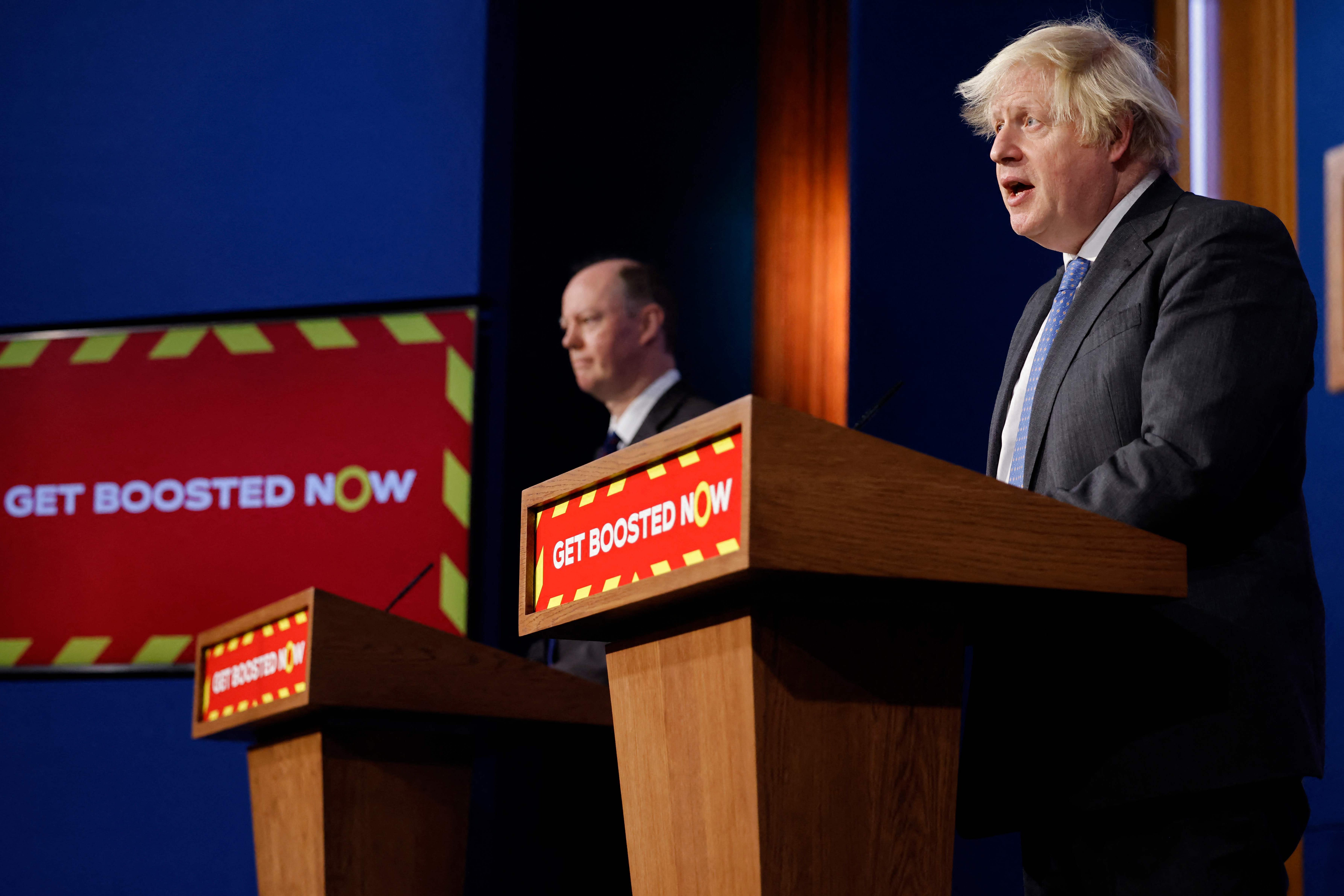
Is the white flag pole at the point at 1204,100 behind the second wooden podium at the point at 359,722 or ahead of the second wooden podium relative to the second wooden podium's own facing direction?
behind

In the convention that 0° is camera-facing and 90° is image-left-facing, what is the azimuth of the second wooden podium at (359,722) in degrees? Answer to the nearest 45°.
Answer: approximately 45°

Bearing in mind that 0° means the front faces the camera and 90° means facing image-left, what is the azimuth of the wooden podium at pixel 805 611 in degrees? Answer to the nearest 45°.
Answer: approximately 45°

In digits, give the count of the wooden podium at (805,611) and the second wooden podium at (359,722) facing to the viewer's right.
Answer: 0

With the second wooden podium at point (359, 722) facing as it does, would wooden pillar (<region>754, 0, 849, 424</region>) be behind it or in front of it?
behind

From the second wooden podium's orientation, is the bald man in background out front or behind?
behind
